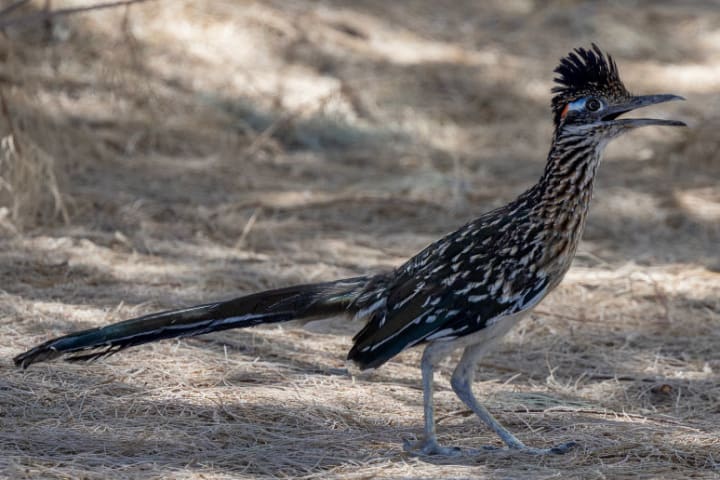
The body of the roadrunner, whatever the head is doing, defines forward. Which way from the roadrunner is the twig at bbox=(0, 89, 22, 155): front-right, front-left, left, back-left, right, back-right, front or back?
back-left

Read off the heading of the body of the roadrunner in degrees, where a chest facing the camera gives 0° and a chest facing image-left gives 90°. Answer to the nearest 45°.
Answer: approximately 270°
